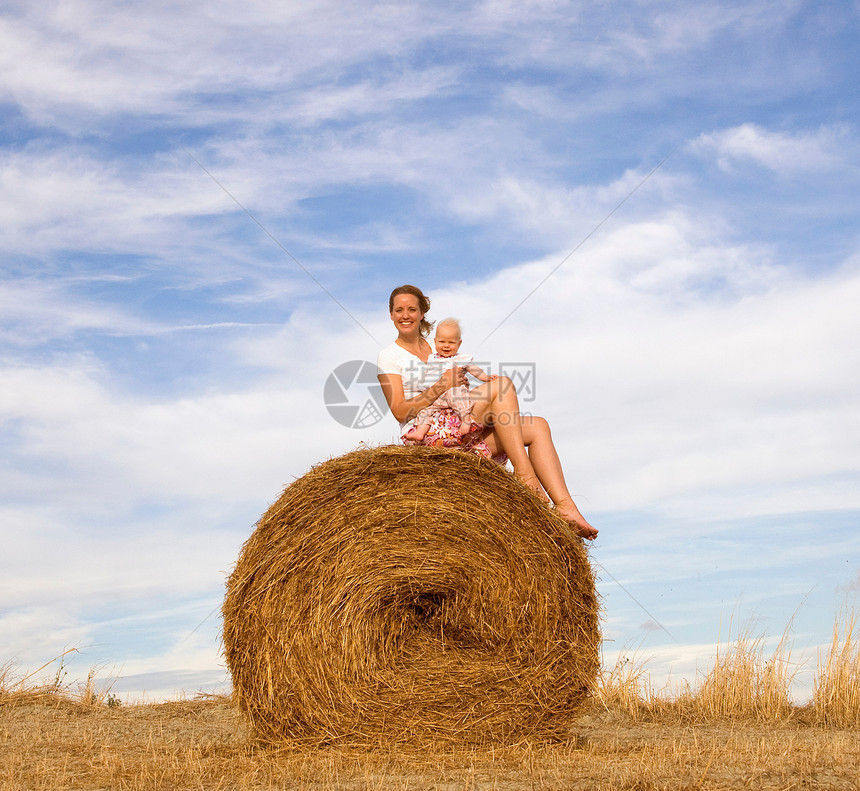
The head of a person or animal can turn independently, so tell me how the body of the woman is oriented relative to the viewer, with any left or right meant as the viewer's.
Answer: facing the viewer and to the right of the viewer

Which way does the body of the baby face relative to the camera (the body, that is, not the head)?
toward the camera

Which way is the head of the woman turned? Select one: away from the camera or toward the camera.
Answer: toward the camera
